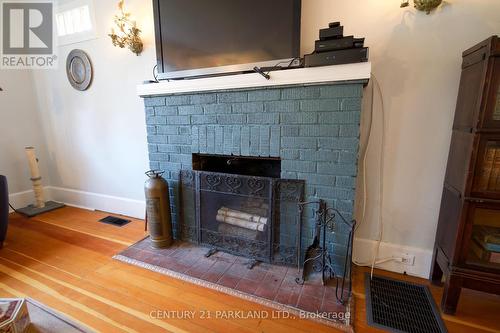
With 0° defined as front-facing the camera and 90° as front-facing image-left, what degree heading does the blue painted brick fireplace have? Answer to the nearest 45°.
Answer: approximately 45°

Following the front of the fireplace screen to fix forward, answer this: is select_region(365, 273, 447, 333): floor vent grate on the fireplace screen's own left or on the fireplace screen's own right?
on the fireplace screen's own left

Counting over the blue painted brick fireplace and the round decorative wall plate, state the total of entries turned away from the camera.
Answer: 0

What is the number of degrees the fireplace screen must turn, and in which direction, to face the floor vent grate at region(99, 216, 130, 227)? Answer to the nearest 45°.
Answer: approximately 90° to its right

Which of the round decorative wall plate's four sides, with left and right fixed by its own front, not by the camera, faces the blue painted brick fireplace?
left

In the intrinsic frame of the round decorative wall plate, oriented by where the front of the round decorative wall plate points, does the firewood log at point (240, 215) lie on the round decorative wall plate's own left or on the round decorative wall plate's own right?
on the round decorative wall plate's own left

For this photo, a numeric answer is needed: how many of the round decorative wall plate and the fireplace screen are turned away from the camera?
0

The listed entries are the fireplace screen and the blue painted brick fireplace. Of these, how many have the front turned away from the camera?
0

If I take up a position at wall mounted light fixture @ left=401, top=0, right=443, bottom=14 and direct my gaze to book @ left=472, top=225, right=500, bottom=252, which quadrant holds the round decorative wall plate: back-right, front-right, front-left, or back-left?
back-right
